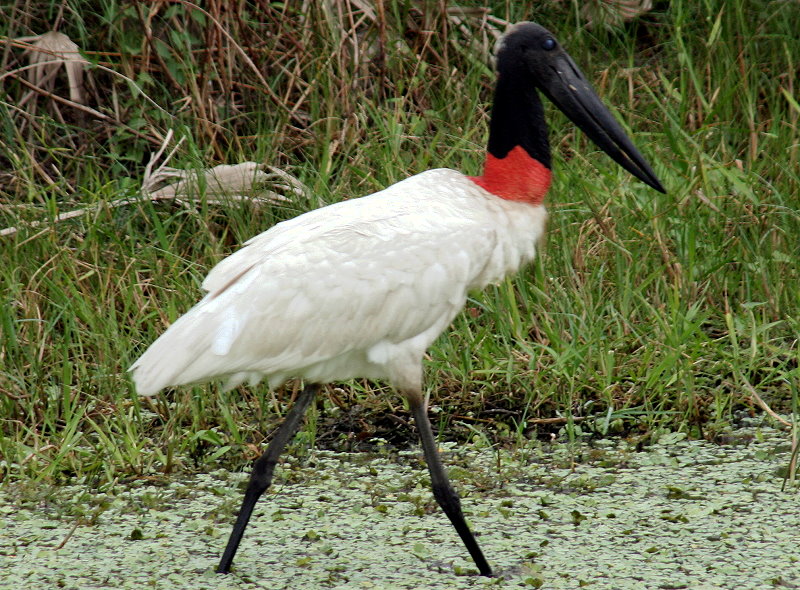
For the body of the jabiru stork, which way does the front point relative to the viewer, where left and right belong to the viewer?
facing to the right of the viewer
